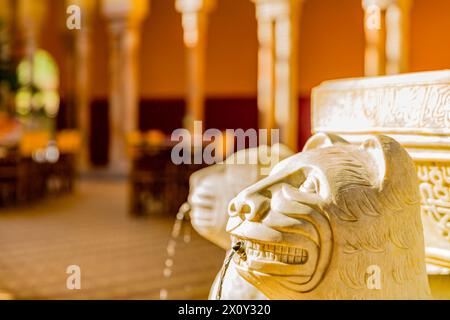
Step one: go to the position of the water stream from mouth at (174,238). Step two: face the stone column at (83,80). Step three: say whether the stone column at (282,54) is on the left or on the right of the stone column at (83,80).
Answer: right

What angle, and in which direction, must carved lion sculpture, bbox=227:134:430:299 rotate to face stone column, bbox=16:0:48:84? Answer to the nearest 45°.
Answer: approximately 90° to its right

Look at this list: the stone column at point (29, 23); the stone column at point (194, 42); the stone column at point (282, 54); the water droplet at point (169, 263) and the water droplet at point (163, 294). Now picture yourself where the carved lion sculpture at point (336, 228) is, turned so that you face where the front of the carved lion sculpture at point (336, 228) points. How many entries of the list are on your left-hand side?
0

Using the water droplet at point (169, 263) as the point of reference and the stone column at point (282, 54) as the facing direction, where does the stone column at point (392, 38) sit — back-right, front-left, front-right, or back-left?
front-right

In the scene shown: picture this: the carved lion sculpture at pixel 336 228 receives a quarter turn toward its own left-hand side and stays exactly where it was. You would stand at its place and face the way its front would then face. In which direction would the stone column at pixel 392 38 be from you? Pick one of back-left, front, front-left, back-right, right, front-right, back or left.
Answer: back-left

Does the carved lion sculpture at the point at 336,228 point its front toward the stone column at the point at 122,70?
no

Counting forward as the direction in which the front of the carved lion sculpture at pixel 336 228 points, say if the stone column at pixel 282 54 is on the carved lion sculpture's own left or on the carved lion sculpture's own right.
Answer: on the carved lion sculpture's own right

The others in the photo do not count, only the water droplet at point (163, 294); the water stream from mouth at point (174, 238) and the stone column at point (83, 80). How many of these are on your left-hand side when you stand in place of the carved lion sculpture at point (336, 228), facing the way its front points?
0

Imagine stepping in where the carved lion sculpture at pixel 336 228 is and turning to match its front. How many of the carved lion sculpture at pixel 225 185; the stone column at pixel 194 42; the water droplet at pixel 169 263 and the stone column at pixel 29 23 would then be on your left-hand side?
0

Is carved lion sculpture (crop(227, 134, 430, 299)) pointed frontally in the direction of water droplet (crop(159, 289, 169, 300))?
no

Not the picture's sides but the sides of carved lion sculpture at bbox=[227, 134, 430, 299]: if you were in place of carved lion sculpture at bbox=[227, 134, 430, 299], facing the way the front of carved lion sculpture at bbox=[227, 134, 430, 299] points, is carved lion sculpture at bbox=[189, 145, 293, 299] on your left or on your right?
on your right

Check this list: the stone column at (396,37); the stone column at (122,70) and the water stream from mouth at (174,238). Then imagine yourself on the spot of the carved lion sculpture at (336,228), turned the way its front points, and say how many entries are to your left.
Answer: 0

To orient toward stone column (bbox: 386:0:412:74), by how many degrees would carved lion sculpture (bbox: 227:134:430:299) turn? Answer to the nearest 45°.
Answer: approximately 135° to its right

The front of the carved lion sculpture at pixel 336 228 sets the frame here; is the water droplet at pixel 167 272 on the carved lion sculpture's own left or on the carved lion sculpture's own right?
on the carved lion sculpture's own right

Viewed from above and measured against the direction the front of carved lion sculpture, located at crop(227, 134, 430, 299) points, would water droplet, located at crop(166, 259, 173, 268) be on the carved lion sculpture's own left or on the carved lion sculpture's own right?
on the carved lion sculpture's own right

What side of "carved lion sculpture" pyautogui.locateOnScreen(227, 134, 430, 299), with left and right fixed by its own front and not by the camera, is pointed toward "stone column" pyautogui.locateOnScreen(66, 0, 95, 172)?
right
